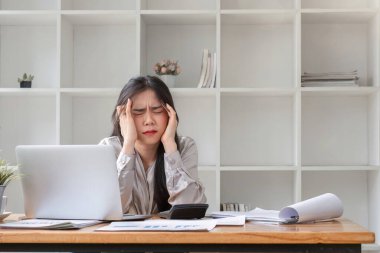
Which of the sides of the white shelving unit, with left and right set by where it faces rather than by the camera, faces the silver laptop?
front

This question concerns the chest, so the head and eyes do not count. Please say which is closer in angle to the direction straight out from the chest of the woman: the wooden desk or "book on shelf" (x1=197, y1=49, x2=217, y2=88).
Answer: the wooden desk

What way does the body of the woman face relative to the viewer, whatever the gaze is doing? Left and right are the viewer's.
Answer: facing the viewer

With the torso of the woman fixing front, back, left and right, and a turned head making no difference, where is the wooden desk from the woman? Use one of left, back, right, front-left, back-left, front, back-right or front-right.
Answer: front

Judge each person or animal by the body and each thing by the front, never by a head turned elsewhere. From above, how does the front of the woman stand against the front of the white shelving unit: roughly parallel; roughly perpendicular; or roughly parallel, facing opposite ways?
roughly parallel

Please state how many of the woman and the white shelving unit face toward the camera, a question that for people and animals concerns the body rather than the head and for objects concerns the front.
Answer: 2

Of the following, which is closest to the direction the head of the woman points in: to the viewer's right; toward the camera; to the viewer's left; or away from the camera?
toward the camera

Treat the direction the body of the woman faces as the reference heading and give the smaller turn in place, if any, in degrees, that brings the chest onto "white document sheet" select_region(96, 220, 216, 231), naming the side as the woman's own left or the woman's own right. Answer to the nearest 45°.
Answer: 0° — they already face it

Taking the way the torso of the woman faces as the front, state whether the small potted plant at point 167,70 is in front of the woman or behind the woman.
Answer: behind
